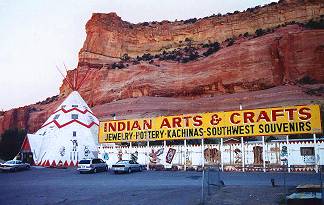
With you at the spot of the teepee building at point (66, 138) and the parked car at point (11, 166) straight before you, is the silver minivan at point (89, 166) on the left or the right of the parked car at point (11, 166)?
left

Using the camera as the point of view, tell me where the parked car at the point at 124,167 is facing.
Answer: facing away from the viewer and to the right of the viewer

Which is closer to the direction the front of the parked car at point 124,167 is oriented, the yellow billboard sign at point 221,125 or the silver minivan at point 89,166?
the yellow billboard sign

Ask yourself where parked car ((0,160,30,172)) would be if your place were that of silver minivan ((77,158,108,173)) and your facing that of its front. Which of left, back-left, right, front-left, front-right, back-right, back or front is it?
left

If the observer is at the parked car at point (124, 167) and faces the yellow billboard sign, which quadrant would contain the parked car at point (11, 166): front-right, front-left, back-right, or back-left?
back-left

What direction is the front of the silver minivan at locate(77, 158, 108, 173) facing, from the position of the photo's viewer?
facing away from the viewer and to the right of the viewer

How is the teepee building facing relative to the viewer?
toward the camera

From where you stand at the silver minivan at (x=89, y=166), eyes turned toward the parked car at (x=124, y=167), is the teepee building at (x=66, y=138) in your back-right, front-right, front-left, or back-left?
back-left

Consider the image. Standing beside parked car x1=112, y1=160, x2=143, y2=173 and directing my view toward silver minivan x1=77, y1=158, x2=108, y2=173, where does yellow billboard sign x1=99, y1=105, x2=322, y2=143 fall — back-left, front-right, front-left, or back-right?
back-right

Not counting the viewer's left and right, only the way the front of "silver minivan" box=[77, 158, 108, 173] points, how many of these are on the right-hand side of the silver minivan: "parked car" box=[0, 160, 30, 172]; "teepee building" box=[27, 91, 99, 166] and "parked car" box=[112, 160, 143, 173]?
1
